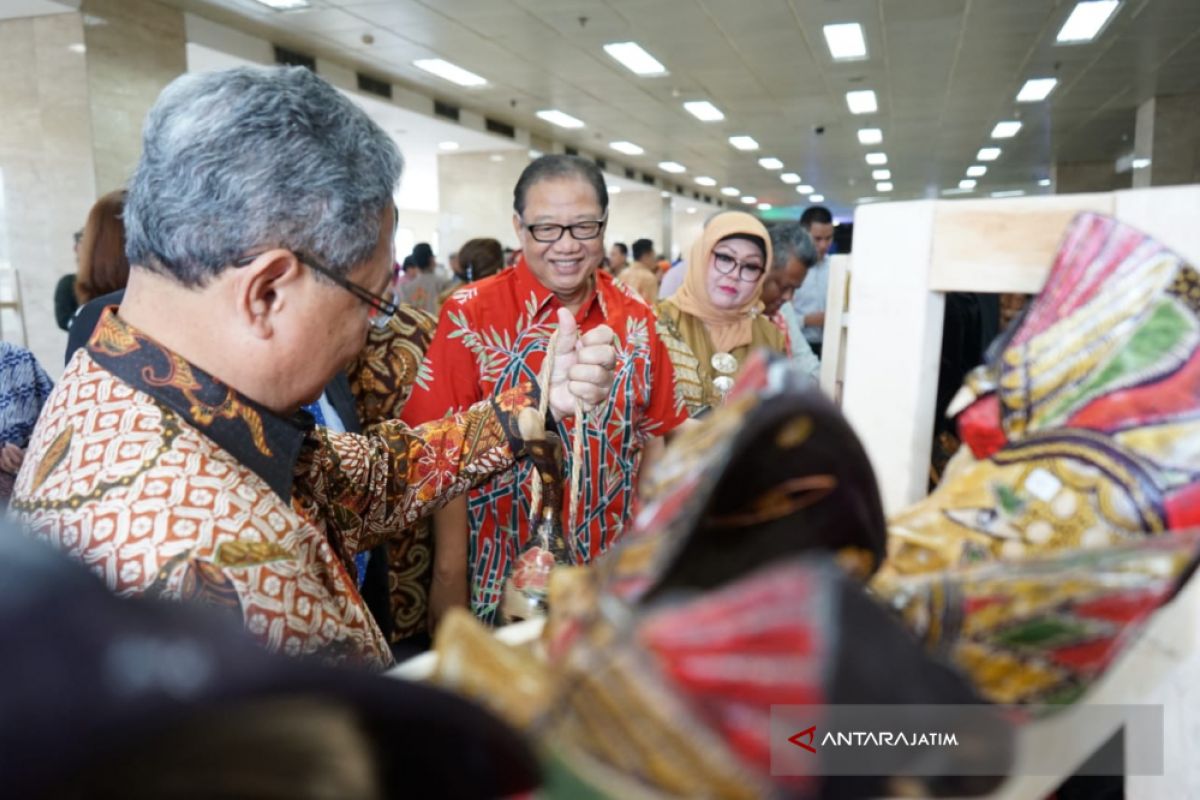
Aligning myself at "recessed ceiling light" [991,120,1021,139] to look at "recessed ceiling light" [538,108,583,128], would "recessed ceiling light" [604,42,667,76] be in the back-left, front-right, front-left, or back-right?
front-left

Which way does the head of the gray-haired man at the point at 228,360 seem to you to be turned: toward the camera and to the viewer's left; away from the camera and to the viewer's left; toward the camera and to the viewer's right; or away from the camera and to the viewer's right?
away from the camera and to the viewer's right

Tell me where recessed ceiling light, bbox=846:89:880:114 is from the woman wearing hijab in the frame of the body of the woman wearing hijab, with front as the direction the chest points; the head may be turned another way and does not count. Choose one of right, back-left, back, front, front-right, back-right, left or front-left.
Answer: back

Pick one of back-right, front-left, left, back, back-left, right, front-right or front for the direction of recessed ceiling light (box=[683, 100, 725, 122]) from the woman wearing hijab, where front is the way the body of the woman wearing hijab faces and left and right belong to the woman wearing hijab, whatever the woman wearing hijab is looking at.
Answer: back

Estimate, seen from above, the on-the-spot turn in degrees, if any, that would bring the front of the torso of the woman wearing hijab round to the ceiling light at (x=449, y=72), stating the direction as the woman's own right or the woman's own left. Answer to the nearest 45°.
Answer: approximately 135° to the woman's own right

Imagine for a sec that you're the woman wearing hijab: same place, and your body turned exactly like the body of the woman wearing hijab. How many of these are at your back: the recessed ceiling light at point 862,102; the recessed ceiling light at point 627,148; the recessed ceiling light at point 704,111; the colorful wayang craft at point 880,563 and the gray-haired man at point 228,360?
3

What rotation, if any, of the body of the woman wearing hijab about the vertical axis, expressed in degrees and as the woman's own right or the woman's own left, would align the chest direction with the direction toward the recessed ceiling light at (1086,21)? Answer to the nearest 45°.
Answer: approximately 135° to the woman's own left

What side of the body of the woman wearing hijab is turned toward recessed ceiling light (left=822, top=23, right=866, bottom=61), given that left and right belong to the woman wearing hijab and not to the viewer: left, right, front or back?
back

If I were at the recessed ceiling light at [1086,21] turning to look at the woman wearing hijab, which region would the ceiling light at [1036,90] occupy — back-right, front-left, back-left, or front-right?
back-right

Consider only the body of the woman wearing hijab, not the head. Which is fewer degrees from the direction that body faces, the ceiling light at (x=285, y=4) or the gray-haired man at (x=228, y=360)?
the gray-haired man

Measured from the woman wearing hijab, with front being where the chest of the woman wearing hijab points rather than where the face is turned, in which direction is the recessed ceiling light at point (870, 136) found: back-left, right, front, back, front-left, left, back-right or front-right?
back

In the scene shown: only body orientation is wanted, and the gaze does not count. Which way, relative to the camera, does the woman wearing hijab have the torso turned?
toward the camera

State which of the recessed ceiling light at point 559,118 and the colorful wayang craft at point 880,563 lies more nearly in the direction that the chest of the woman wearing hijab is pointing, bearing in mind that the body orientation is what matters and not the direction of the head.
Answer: the colorful wayang craft

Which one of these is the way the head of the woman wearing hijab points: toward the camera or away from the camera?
toward the camera

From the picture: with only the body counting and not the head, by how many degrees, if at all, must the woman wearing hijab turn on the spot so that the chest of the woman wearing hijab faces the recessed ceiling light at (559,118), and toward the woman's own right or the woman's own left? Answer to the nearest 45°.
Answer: approximately 180°

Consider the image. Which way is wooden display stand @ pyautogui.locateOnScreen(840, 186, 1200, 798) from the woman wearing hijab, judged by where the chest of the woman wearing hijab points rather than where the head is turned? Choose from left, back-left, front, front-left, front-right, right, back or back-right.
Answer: front

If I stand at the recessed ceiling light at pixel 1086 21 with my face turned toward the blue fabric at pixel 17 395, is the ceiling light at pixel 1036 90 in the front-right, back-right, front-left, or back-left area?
back-right

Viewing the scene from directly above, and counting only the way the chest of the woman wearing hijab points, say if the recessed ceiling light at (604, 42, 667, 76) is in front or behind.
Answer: behind

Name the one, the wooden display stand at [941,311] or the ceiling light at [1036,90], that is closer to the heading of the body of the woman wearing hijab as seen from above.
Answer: the wooden display stand
